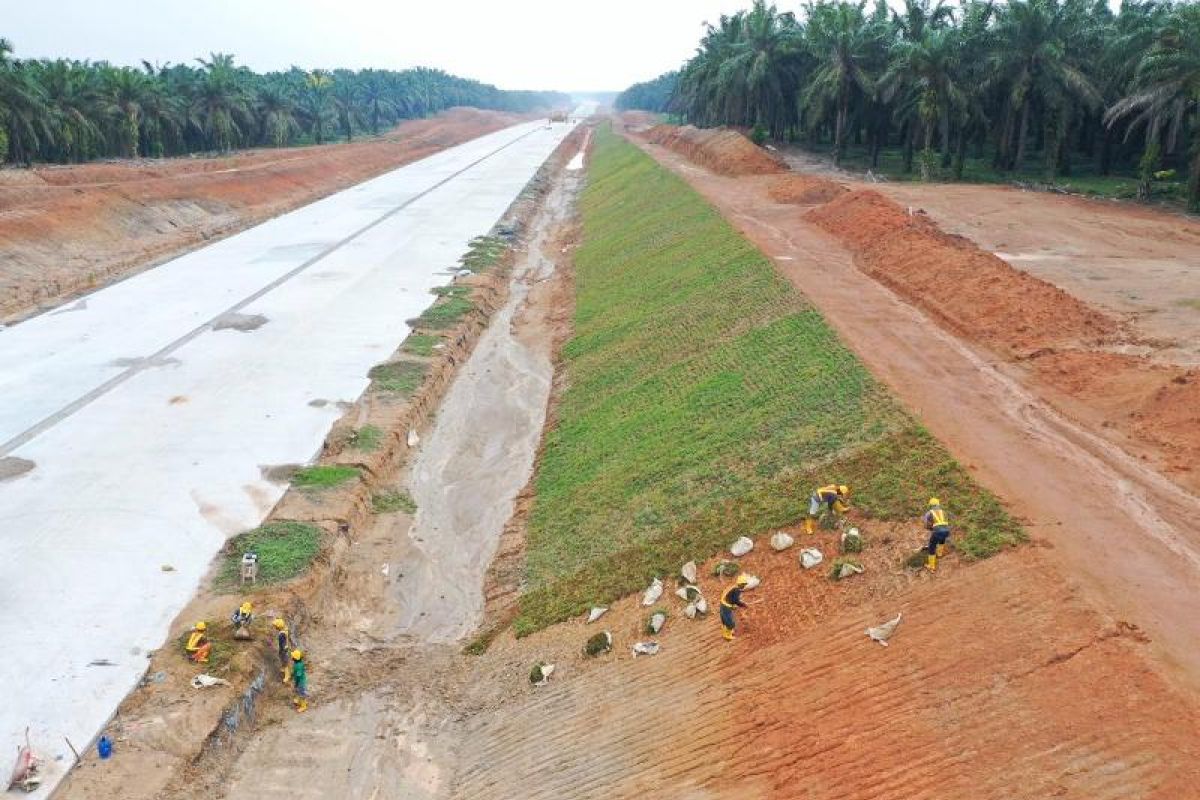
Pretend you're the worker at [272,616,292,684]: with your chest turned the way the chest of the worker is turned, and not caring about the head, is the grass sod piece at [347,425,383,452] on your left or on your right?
on your right

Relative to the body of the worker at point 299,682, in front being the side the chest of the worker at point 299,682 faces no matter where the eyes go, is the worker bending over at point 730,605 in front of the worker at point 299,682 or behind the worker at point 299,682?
behind

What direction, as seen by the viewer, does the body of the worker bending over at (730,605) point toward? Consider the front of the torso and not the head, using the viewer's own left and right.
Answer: facing to the right of the viewer

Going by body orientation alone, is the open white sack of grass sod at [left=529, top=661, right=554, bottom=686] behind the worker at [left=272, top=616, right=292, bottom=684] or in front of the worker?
behind

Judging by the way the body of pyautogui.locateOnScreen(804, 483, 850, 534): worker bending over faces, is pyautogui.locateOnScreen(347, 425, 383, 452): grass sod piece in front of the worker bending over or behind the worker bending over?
behind

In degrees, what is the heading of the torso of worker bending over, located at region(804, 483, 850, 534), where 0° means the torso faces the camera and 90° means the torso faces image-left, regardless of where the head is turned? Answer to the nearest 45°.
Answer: approximately 270°

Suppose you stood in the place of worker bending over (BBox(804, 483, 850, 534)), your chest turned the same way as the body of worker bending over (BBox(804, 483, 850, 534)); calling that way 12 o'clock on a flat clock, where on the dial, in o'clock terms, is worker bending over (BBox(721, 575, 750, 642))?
worker bending over (BBox(721, 575, 750, 642)) is roughly at 4 o'clock from worker bending over (BBox(804, 483, 850, 534)).

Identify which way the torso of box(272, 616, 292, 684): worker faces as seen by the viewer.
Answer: to the viewer's left

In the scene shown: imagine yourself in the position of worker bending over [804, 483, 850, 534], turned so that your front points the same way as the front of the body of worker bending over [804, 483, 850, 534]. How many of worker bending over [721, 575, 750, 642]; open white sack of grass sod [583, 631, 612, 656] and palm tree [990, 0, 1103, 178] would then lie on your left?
1

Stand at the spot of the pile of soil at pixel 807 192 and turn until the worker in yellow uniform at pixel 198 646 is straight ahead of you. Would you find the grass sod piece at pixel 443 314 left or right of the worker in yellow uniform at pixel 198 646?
right

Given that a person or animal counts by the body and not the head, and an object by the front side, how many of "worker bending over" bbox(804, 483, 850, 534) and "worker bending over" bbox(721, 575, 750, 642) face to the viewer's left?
0

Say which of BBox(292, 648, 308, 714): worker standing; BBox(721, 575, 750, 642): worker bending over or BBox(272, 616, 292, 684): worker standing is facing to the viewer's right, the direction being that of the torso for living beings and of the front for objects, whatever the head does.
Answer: BBox(721, 575, 750, 642): worker bending over

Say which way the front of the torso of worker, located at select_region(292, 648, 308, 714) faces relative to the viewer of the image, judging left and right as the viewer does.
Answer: facing to the left of the viewer
